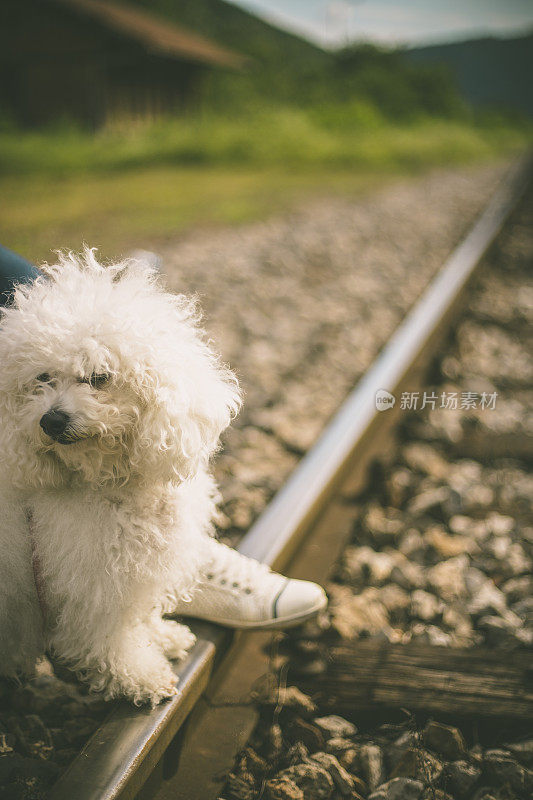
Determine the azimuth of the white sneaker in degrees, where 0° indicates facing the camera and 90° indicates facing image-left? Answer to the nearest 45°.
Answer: approximately 270°

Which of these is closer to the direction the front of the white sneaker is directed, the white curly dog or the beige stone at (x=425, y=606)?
the beige stone

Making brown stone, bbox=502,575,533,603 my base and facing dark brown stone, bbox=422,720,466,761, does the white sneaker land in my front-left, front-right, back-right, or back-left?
front-right
